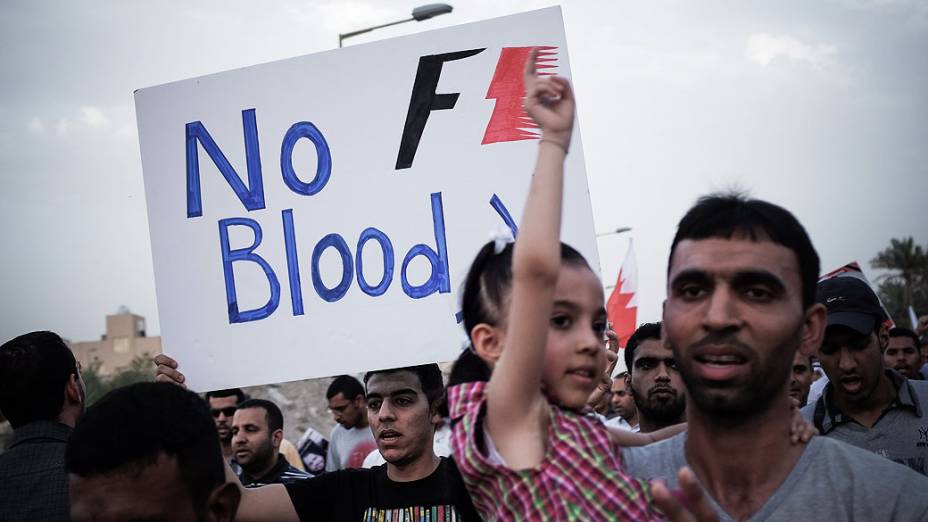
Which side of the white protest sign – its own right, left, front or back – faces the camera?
front

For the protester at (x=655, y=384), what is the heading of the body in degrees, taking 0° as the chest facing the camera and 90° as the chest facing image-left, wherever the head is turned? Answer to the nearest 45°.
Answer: approximately 0°

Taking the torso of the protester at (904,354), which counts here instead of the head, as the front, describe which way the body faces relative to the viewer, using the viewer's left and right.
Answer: facing the viewer

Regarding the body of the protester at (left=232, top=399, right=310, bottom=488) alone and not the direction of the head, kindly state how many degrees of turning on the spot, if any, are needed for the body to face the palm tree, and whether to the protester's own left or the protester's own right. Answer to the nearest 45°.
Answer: approximately 180°

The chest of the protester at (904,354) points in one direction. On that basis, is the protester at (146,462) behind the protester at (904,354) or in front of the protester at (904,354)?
in front

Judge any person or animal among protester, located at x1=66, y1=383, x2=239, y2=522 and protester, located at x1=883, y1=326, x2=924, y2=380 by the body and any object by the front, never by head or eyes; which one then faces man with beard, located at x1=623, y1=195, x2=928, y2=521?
protester, located at x1=883, y1=326, x2=924, y2=380

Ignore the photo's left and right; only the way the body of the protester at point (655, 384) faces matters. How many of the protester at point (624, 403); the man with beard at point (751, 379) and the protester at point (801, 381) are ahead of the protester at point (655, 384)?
1

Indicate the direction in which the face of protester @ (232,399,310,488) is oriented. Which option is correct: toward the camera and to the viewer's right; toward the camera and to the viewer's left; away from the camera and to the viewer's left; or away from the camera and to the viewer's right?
toward the camera and to the viewer's left

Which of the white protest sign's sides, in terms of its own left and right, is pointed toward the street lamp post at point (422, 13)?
back
